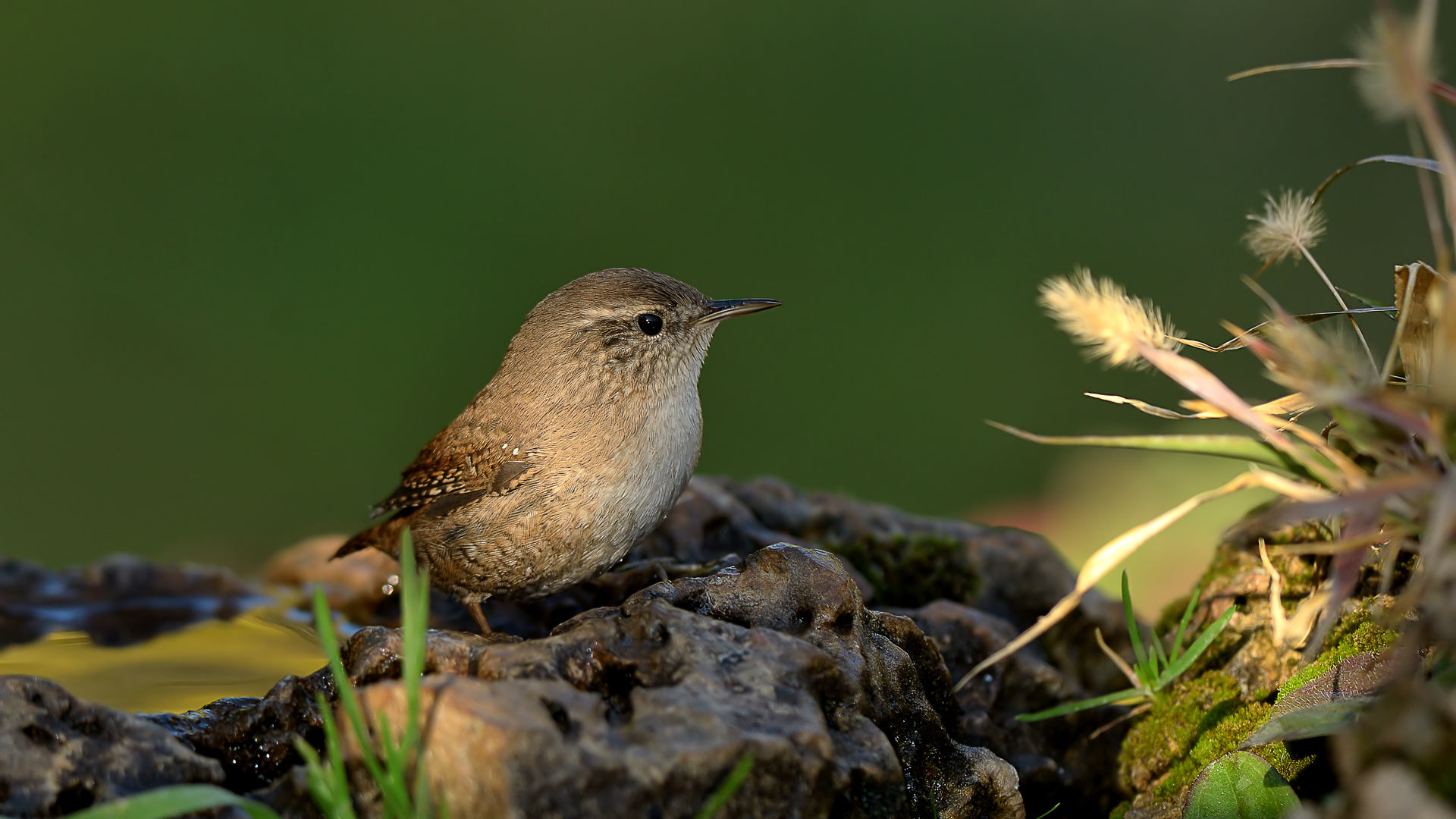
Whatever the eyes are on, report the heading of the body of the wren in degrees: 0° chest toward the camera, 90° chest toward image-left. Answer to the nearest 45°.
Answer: approximately 270°

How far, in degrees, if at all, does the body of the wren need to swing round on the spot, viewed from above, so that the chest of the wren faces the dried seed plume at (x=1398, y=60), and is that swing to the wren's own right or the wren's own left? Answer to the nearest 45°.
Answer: approximately 45° to the wren's own right

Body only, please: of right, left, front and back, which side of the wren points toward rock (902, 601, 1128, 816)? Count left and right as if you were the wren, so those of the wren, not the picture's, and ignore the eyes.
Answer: front

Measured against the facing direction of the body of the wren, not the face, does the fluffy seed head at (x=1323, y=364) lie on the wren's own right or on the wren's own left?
on the wren's own right

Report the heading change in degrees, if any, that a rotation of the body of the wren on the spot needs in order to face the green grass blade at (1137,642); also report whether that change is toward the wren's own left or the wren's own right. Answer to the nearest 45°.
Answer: approximately 45° to the wren's own right

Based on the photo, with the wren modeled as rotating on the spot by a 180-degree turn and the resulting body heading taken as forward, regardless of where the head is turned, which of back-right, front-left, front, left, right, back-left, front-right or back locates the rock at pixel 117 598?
front-right

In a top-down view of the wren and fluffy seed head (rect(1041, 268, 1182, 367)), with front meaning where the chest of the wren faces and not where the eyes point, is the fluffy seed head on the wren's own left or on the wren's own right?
on the wren's own left

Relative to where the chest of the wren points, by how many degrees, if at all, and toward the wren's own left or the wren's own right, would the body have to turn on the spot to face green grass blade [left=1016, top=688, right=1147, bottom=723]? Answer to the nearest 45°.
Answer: approximately 45° to the wren's own right

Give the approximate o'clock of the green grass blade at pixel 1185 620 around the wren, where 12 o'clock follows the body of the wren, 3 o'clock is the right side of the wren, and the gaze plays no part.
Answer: The green grass blade is roughly at 1 o'clock from the wren.
